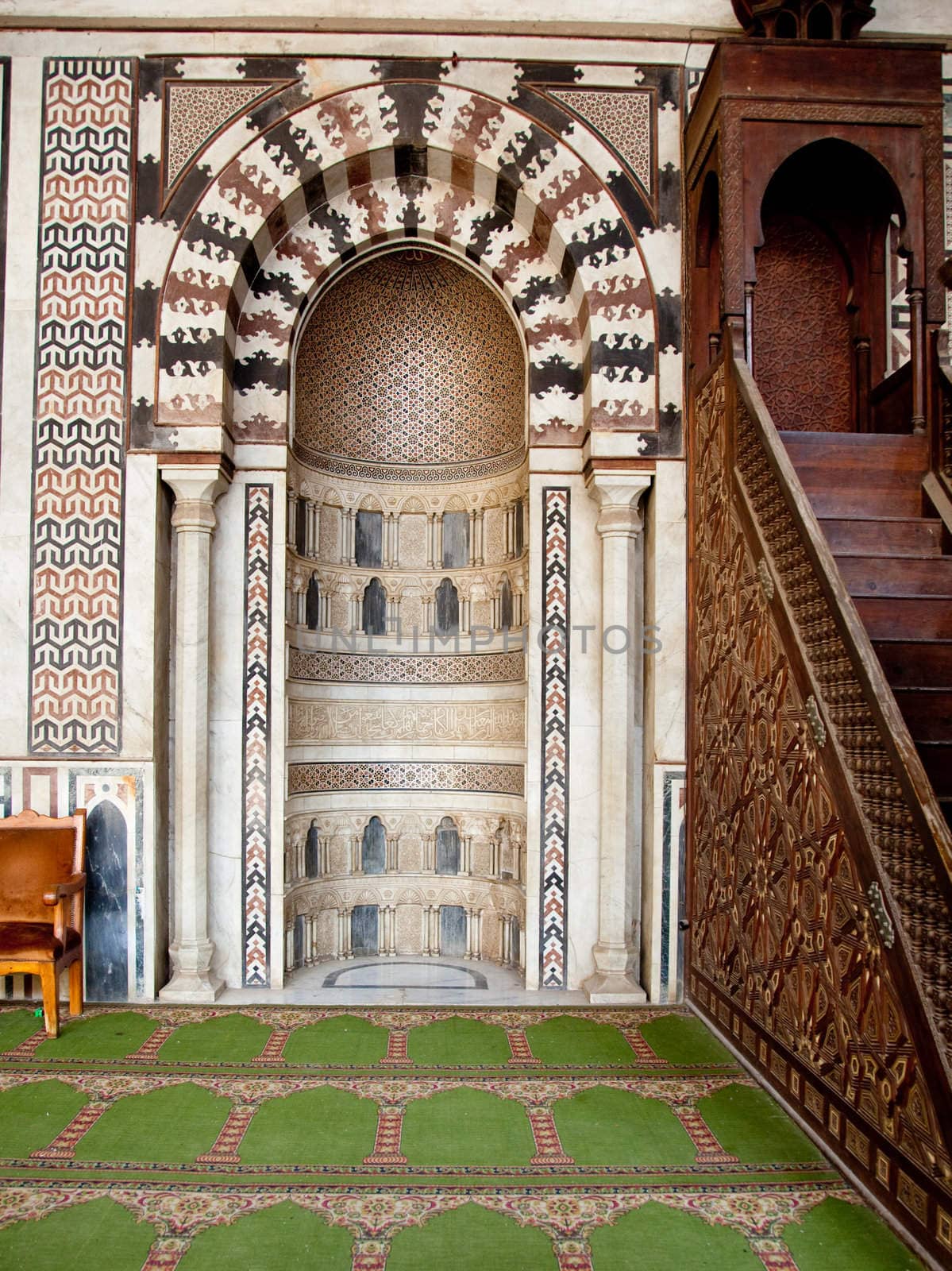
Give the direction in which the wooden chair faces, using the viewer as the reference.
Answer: facing the viewer

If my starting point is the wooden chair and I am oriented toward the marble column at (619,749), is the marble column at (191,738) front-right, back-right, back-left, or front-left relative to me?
front-left

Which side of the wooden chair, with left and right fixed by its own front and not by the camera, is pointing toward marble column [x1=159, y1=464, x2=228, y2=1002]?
left
